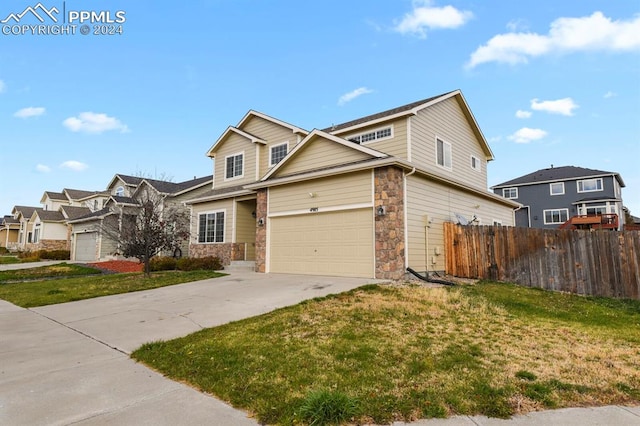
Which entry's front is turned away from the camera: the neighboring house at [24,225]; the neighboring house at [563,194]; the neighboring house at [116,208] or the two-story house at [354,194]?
the neighboring house at [563,194]

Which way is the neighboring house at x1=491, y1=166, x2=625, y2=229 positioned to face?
away from the camera

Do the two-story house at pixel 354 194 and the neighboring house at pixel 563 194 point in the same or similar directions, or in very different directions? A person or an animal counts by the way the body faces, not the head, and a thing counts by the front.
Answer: very different directions

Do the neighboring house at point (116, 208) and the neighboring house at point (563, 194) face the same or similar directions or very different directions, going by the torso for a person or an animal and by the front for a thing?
very different directions

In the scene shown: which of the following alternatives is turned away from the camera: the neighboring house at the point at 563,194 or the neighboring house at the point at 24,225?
the neighboring house at the point at 563,194

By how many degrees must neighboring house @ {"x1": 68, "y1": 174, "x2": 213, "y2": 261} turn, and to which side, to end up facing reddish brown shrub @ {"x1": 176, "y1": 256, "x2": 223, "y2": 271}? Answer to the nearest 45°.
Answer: approximately 45° to its left

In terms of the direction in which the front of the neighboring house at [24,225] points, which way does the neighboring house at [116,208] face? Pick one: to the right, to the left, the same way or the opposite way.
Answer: the same way

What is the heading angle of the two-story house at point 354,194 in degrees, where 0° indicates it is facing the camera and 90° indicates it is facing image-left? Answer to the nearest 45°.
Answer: approximately 45°
